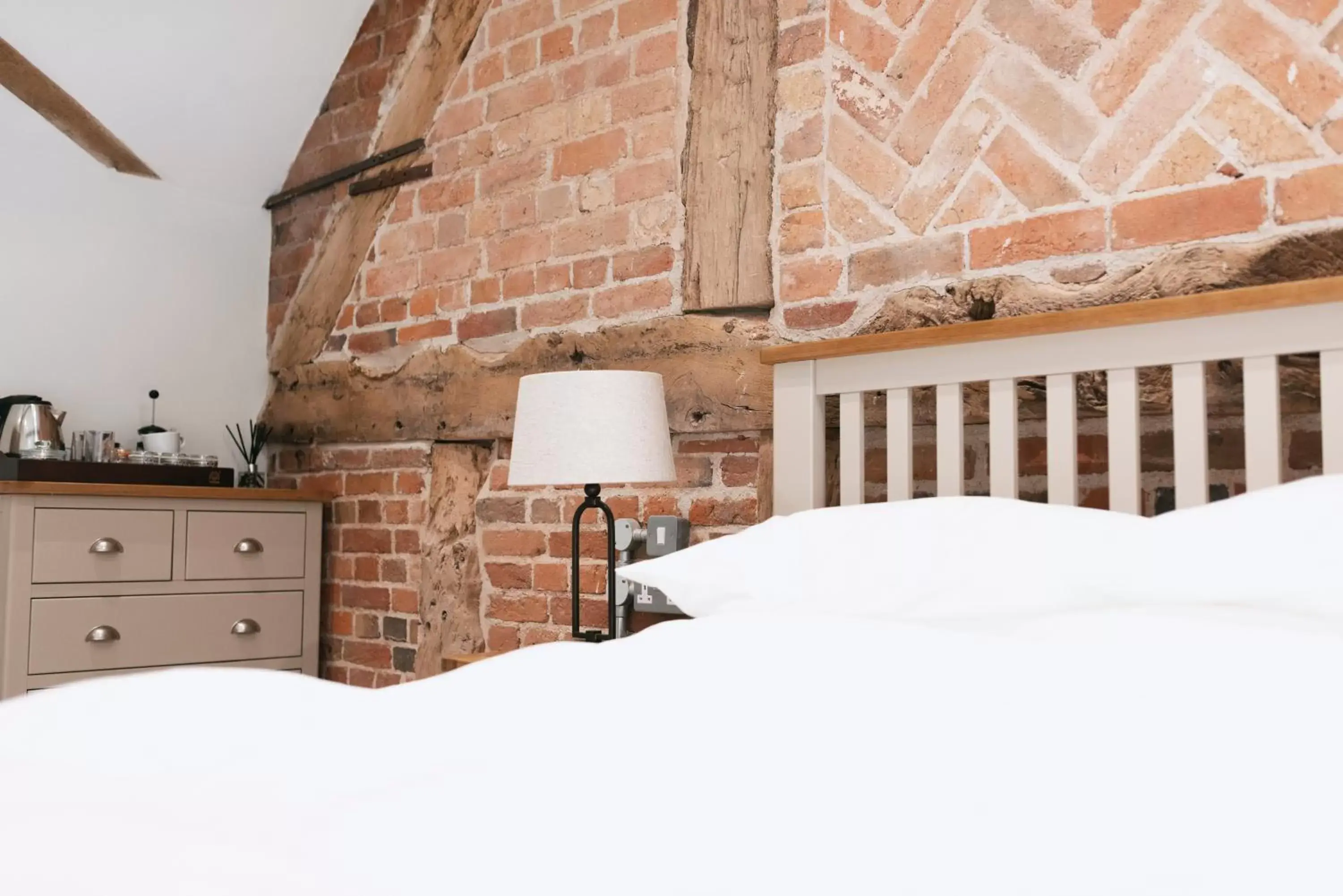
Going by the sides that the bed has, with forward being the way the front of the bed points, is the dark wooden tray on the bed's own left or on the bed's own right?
on the bed's own right

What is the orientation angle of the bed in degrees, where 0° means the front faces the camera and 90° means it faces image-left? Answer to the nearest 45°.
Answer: approximately 45°

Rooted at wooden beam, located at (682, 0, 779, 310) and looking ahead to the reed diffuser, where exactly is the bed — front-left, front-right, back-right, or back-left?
back-left

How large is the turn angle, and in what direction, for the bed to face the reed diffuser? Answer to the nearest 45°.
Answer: approximately 90° to its right

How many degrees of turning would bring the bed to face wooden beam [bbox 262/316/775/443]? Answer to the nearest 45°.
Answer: approximately 135° to its right

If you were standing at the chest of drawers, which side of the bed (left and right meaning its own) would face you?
right
